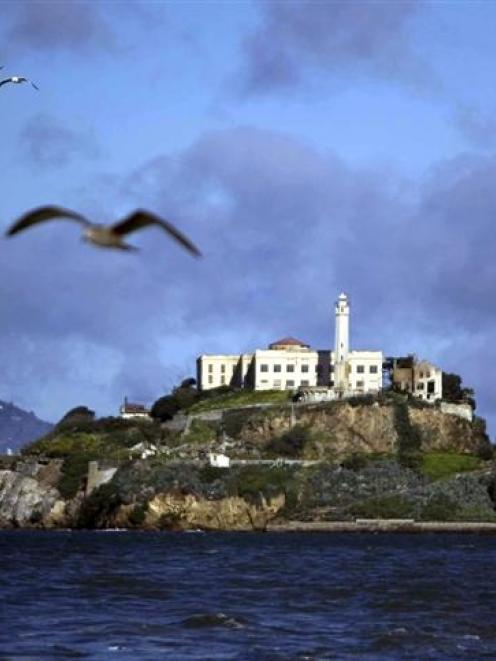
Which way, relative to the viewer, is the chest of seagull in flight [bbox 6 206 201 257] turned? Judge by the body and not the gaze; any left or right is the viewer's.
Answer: facing the viewer and to the left of the viewer
